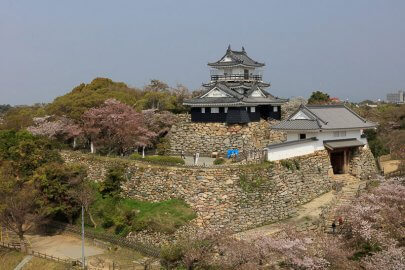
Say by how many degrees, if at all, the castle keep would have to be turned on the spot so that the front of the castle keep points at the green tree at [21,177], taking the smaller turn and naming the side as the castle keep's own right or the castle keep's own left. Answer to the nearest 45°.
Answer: approximately 90° to the castle keep's own right

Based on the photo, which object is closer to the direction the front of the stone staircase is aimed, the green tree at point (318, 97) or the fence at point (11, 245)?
the fence

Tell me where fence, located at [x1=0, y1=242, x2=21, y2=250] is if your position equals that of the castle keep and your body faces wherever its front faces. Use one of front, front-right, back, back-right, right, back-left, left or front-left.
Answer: right

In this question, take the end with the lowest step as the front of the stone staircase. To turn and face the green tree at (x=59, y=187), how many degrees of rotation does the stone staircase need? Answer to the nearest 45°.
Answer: approximately 90° to its right

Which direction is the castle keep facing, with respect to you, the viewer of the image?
facing the viewer and to the right of the viewer

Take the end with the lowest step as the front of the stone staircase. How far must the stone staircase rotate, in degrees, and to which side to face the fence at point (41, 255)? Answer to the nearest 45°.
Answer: approximately 45° to its right

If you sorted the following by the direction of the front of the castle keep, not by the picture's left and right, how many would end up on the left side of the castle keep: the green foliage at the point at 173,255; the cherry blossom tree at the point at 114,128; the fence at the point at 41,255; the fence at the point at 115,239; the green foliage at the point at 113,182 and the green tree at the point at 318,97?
1

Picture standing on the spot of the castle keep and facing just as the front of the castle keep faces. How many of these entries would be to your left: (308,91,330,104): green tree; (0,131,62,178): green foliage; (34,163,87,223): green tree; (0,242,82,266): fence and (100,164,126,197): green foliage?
1

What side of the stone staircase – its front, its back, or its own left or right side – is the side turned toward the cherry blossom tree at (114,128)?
right

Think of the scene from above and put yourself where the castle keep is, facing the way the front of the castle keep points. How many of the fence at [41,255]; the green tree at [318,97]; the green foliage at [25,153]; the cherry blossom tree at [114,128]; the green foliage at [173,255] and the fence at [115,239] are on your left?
1

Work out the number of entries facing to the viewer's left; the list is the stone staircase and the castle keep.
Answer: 0

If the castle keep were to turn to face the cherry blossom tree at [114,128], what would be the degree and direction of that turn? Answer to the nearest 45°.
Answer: approximately 90° to its right

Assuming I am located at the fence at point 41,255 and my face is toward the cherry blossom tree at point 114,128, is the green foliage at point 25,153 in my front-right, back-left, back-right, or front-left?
front-left

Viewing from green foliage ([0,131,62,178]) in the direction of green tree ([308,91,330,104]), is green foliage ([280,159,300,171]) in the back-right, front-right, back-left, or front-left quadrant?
front-right

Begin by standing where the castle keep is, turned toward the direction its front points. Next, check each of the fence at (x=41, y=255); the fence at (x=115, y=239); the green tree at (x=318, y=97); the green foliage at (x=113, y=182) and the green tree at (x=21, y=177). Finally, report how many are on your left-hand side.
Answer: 1

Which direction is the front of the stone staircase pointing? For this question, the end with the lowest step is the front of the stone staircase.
toward the camera

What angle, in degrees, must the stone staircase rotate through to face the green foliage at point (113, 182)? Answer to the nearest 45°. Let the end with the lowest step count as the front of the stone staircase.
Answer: approximately 90° to its right

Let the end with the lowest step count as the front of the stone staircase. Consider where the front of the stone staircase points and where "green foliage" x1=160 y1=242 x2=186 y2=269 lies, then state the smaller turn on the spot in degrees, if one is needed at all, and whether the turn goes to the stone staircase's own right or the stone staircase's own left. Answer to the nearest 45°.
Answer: approximately 45° to the stone staircase's own right
